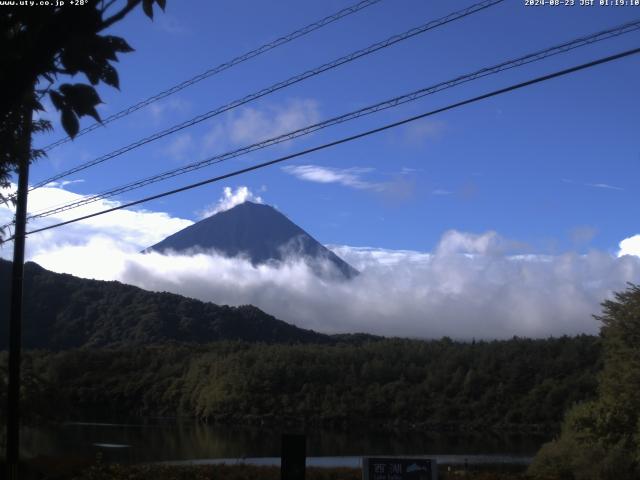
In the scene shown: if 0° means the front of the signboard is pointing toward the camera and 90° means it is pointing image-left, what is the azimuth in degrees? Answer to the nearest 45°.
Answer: approximately 0°

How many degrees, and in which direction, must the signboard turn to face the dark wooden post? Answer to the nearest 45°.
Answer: approximately 90° to its right
